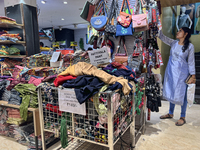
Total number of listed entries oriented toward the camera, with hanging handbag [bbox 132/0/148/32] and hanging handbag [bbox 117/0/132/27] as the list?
2

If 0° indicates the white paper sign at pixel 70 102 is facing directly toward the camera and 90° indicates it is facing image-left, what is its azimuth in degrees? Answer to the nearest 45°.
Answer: approximately 0°

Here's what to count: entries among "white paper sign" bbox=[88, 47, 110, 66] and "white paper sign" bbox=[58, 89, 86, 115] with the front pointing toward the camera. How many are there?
2

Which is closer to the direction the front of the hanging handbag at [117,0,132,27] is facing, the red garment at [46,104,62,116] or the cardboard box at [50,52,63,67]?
the red garment

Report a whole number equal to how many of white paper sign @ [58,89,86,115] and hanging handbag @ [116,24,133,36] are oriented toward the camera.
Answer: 2

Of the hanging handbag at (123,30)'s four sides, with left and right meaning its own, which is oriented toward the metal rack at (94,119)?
front

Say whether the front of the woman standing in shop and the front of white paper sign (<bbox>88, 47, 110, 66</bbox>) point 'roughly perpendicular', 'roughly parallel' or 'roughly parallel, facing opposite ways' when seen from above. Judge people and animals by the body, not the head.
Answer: roughly perpendicular

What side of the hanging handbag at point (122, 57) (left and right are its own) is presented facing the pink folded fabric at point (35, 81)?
right
